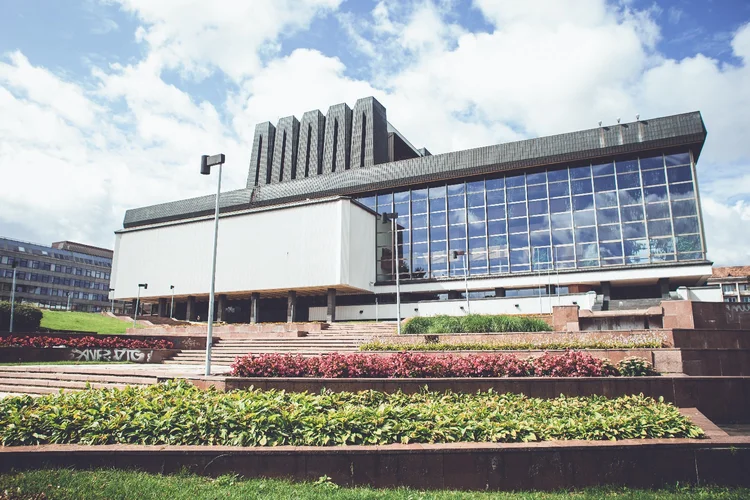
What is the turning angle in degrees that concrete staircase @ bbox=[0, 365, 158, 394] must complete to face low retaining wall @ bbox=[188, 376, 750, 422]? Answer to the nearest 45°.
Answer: approximately 45° to its left

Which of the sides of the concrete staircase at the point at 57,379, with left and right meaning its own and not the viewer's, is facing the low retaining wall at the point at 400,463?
front

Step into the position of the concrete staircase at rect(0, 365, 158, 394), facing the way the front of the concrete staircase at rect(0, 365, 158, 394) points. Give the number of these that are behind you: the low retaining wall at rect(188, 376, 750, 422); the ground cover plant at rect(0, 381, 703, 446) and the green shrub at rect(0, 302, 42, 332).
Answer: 1

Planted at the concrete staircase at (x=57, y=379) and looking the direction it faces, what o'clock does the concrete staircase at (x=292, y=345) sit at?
the concrete staircase at (x=292, y=345) is roughly at 8 o'clock from the concrete staircase at (x=57, y=379).

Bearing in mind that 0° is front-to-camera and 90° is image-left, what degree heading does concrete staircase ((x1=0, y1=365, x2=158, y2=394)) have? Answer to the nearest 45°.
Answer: approximately 0°

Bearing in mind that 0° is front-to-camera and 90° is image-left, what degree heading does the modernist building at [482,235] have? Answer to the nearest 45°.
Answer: approximately 45°

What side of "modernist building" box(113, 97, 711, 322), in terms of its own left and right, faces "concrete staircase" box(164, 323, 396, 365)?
front

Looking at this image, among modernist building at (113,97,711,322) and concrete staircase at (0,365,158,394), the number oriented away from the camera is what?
0

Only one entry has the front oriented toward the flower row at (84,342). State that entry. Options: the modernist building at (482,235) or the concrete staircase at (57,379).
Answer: the modernist building

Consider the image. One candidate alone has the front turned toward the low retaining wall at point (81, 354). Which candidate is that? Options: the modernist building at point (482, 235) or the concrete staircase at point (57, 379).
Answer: the modernist building

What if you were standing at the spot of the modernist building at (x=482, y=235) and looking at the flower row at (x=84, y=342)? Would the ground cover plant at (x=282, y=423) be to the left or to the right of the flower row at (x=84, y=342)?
left

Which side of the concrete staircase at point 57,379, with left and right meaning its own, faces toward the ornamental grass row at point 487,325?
left

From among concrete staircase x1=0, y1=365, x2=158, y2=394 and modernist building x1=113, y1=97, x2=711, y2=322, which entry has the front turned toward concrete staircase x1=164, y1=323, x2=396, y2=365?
the modernist building

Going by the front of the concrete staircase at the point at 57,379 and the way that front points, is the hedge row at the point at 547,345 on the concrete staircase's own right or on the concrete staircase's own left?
on the concrete staircase's own left
